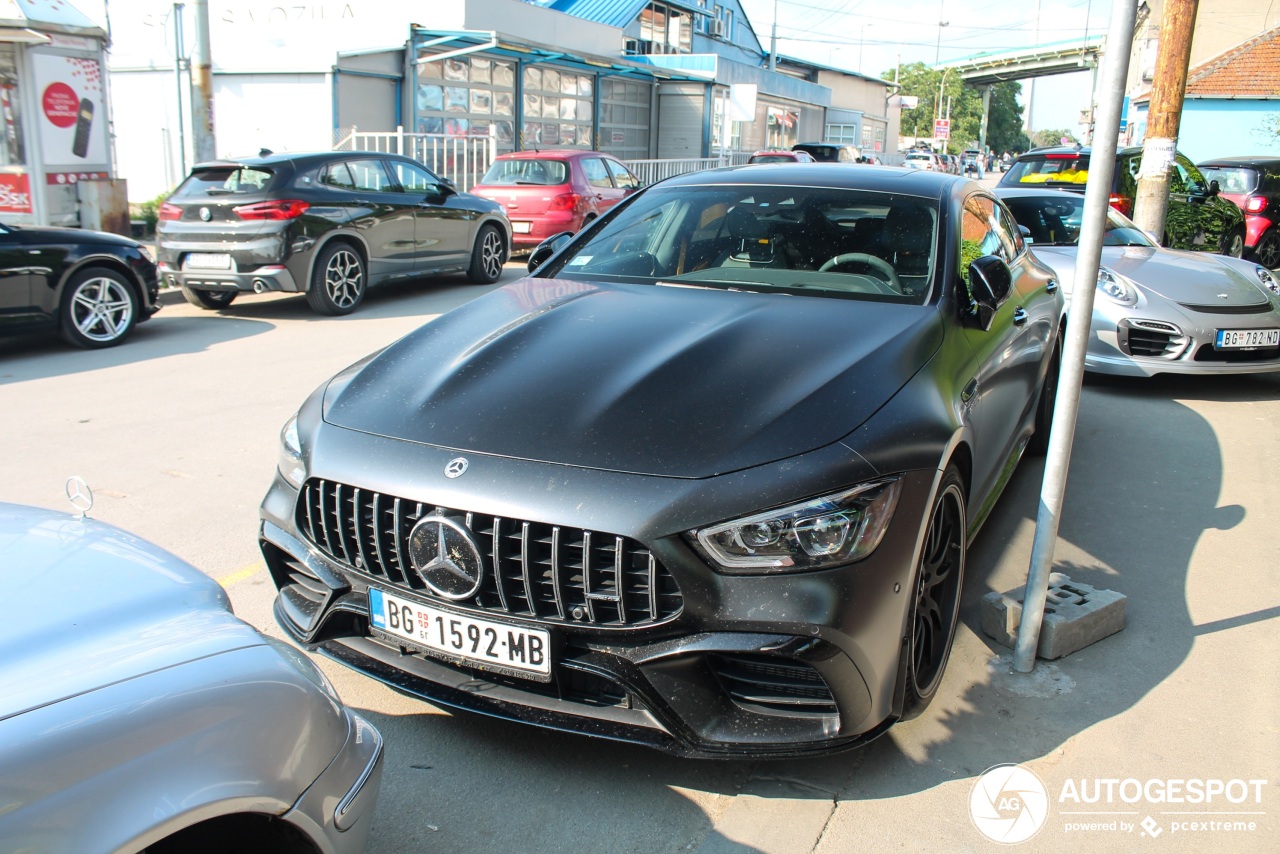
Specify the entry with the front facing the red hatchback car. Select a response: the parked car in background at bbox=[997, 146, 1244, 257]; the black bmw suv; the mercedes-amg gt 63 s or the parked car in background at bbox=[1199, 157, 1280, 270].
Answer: the black bmw suv

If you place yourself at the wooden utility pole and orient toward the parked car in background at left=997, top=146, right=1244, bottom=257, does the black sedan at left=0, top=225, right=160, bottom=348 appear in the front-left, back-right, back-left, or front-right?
back-left

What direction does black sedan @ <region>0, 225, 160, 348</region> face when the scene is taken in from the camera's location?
facing to the right of the viewer

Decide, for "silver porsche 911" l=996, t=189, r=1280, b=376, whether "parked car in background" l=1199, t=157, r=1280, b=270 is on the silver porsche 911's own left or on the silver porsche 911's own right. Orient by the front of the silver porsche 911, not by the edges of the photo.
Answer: on the silver porsche 911's own left

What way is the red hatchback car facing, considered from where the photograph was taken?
facing away from the viewer and to the right of the viewer

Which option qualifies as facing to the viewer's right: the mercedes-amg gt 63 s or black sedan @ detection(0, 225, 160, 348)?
the black sedan

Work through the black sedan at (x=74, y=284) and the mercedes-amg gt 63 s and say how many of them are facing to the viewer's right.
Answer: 1
